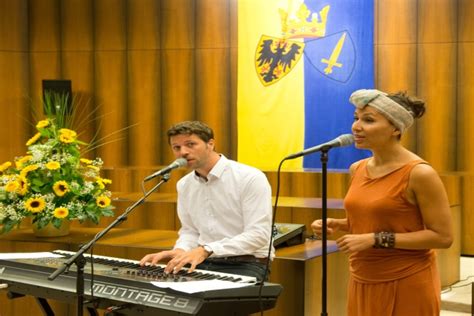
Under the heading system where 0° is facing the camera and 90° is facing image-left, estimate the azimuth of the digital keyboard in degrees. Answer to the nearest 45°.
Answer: approximately 225°

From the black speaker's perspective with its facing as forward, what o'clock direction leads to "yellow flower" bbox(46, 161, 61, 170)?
The yellow flower is roughly at 12 o'clock from the black speaker.

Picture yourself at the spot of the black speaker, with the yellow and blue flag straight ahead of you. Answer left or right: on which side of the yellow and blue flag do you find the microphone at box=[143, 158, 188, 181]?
right

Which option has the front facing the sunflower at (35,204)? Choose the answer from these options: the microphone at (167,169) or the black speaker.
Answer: the black speaker

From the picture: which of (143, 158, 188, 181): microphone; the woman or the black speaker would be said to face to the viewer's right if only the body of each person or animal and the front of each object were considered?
the microphone

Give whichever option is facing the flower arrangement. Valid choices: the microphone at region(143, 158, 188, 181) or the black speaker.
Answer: the black speaker

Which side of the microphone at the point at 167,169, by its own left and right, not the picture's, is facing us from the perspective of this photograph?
right

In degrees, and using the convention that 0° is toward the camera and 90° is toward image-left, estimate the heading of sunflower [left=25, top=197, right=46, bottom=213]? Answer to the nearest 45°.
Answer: approximately 0°

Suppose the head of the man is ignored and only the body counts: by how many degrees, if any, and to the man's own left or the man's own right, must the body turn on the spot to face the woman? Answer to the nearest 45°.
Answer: approximately 90° to the man's own left

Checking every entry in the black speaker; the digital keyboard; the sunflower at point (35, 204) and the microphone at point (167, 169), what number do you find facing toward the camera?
2

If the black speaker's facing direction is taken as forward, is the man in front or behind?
in front
